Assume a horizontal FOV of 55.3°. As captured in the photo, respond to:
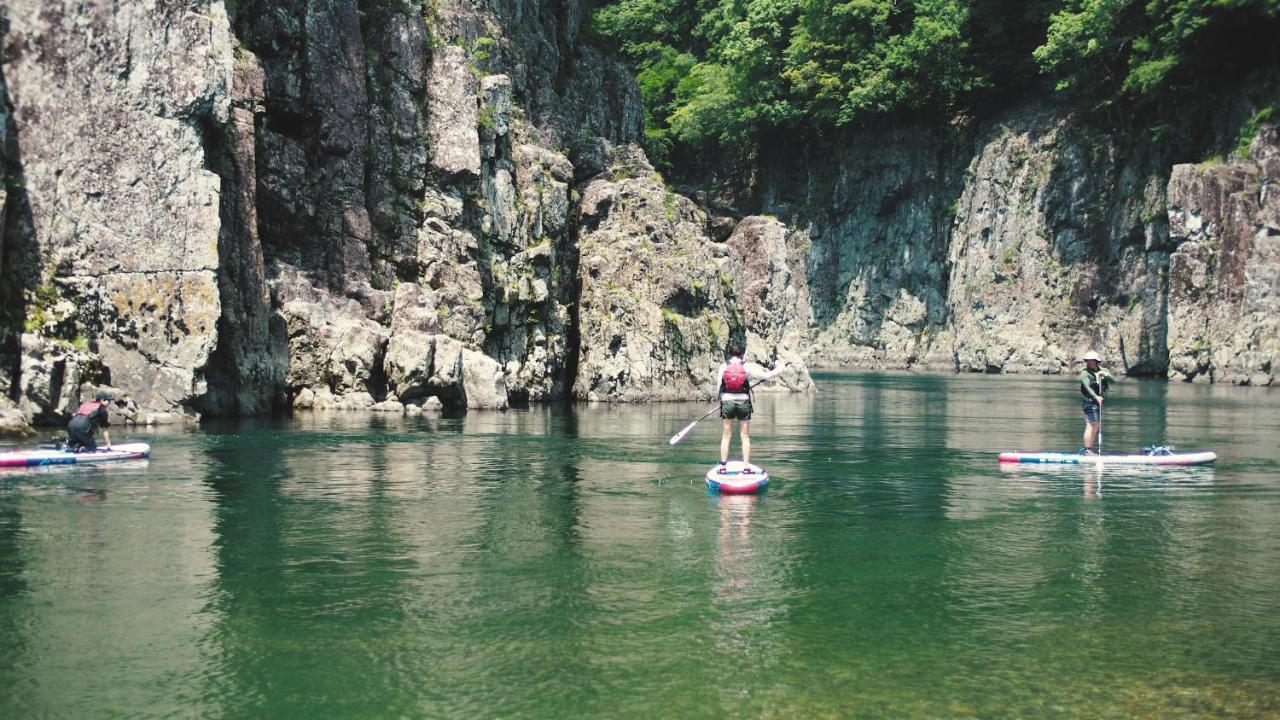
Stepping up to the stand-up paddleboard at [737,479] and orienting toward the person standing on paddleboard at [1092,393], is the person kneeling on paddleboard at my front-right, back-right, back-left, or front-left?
back-left

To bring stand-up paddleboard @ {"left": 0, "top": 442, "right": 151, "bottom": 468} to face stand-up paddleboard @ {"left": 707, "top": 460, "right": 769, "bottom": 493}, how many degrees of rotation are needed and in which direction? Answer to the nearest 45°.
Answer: approximately 45° to its right

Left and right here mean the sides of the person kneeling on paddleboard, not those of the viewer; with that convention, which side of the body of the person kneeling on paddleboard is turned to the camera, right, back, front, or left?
right

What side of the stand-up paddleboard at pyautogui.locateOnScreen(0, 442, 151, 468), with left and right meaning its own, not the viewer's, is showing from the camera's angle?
right
